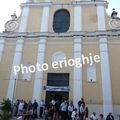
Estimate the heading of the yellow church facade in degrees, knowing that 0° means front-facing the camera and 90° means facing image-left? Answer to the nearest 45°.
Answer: approximately 0°
